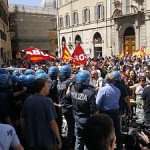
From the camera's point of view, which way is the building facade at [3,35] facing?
to the viewer's right

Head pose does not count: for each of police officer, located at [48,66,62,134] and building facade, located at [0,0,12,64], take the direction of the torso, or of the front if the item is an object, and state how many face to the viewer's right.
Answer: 1

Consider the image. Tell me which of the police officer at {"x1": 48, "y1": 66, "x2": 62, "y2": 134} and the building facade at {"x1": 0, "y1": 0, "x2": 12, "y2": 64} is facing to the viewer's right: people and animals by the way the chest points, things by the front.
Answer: the building facade

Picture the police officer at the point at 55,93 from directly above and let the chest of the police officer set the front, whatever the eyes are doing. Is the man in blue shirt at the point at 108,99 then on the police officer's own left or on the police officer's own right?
on the police officer's own right

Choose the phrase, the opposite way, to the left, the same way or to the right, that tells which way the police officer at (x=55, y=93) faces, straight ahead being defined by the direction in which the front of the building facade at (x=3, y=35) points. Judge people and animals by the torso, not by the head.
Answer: to the left

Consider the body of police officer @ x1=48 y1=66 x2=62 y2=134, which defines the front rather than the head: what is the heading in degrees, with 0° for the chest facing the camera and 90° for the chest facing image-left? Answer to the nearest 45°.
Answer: approximately 180°

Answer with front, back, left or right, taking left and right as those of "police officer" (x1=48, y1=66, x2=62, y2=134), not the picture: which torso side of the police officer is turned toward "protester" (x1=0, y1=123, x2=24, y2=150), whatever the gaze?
back

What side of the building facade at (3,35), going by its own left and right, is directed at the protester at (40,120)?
right

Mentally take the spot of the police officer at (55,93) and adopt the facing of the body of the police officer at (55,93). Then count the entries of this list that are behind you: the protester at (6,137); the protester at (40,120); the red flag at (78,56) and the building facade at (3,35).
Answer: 2

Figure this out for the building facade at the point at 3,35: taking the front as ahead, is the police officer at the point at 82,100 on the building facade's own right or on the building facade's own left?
on the building facade's own right

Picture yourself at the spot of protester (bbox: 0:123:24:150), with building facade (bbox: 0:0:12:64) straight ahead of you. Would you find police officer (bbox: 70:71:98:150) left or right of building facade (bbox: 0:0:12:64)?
right
